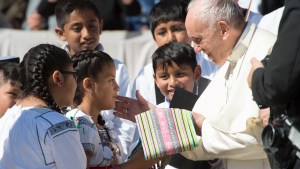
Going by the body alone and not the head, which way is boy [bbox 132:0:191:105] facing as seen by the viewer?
toward the camera

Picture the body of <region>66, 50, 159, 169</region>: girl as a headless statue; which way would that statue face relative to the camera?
to the viewer's right

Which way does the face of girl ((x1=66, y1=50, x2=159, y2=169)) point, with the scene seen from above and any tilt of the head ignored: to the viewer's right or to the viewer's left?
to the viewer's right

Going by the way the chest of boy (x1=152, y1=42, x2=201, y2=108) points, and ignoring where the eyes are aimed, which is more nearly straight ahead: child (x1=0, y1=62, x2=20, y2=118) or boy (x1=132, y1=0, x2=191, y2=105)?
the child

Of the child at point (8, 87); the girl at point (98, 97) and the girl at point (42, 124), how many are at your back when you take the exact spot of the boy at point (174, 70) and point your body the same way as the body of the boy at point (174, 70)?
0

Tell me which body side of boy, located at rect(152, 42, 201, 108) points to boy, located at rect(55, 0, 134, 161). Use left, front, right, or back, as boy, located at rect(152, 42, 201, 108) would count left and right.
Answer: right

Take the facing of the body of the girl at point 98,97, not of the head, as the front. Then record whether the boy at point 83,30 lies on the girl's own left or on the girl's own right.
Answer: on the girl's own left

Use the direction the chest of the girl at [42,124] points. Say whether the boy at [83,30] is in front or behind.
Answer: in front

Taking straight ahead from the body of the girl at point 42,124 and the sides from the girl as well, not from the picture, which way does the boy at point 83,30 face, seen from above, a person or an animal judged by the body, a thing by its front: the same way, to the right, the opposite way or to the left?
to the right

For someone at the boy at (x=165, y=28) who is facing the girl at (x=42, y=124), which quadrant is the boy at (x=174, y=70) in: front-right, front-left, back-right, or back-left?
front-left

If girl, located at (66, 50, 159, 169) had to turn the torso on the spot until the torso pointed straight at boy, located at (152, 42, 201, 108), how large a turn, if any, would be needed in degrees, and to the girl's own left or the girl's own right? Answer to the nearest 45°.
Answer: approximately 45° to the girl's own left

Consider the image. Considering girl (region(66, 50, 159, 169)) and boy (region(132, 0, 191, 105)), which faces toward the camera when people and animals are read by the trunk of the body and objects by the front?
the boy

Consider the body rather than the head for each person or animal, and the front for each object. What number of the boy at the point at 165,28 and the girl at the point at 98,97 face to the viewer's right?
1

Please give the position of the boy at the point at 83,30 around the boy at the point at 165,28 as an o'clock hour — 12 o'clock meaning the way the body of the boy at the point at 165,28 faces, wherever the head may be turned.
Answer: the boy at the point at 83,30 is roughly at 3 o'clock from the boy at the point at 165,28.

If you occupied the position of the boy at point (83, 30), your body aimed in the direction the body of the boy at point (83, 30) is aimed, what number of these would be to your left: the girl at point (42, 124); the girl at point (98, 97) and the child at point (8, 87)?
0

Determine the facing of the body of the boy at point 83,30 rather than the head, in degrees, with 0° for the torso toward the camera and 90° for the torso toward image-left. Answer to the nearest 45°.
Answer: approximately 315°

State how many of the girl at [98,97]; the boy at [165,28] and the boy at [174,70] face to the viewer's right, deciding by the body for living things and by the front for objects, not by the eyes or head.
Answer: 1
